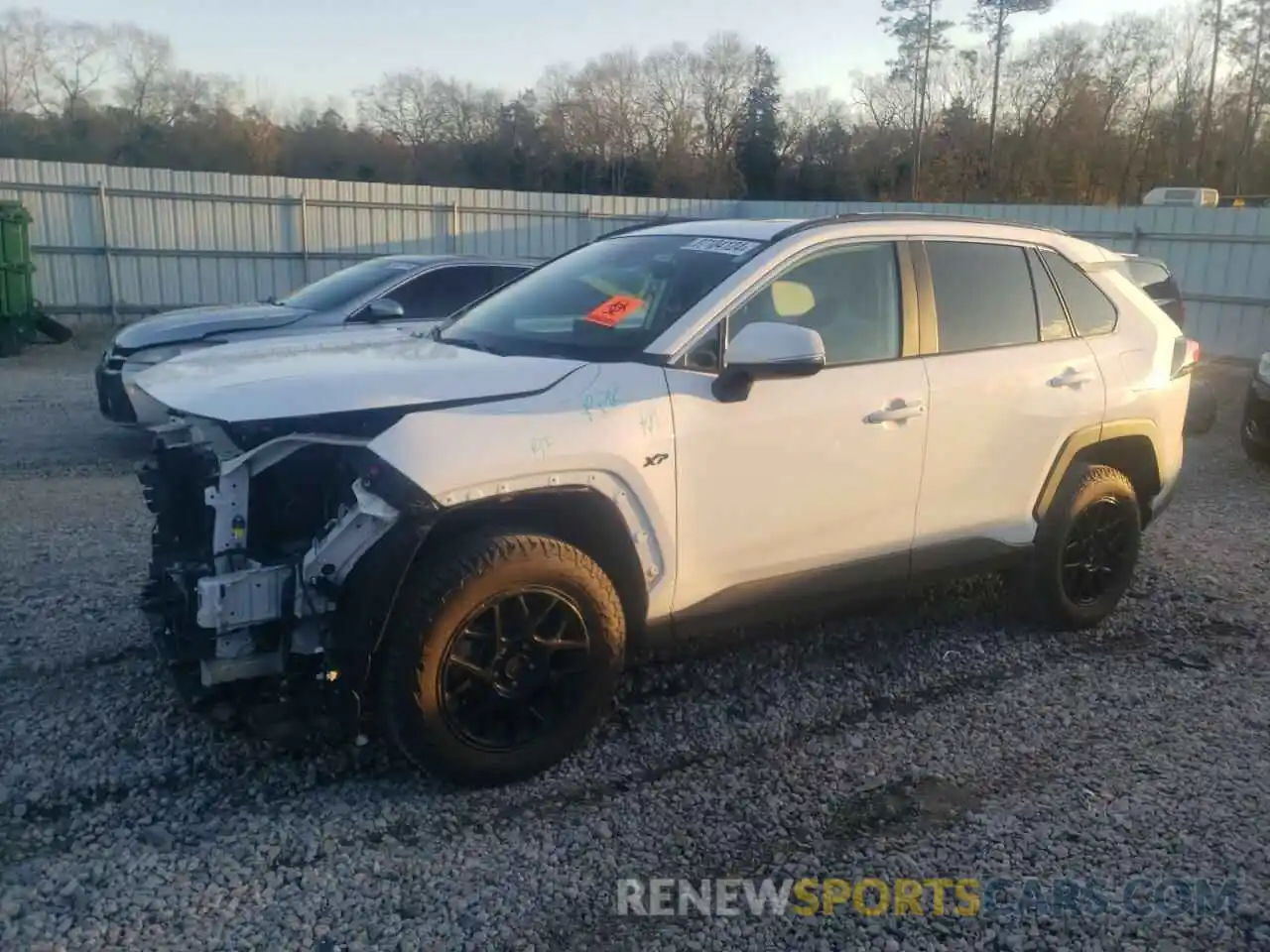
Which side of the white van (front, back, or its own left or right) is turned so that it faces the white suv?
left

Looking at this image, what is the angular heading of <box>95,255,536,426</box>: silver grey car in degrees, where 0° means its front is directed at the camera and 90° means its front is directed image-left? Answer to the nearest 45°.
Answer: approximately 45°

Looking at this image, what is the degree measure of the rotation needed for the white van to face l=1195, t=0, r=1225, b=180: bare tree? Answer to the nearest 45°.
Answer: approximately 90° to its right

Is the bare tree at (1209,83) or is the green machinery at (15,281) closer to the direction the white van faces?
the green machinery

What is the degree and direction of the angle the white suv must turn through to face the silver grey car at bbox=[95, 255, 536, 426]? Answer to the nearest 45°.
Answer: approximately 90° to its right

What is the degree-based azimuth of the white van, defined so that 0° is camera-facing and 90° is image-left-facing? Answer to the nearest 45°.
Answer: approximately 90°
